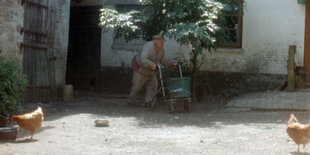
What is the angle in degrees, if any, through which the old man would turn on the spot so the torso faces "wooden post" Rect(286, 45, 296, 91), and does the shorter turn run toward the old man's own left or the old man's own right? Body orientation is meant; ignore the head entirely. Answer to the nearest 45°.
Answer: approximately 45° to the old man's own left

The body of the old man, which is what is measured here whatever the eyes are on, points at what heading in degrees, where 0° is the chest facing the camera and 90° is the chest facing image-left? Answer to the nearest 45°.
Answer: approximately 315°

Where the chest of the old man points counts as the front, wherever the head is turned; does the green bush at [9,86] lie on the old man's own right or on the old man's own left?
on the old man's own right

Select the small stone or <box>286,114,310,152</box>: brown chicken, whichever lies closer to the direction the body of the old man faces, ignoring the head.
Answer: the brown chicken

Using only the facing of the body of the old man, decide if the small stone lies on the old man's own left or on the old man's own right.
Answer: on the old man's own right

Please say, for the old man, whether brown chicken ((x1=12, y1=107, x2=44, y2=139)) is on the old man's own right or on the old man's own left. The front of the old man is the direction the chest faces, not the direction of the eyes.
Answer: on the old man's own right

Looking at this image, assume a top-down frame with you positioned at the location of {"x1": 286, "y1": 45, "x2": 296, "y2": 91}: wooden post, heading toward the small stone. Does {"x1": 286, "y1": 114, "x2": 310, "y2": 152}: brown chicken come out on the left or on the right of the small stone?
left

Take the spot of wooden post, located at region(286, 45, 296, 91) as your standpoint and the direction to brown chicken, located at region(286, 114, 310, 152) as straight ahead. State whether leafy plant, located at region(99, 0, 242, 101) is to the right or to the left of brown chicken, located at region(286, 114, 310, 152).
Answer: right
